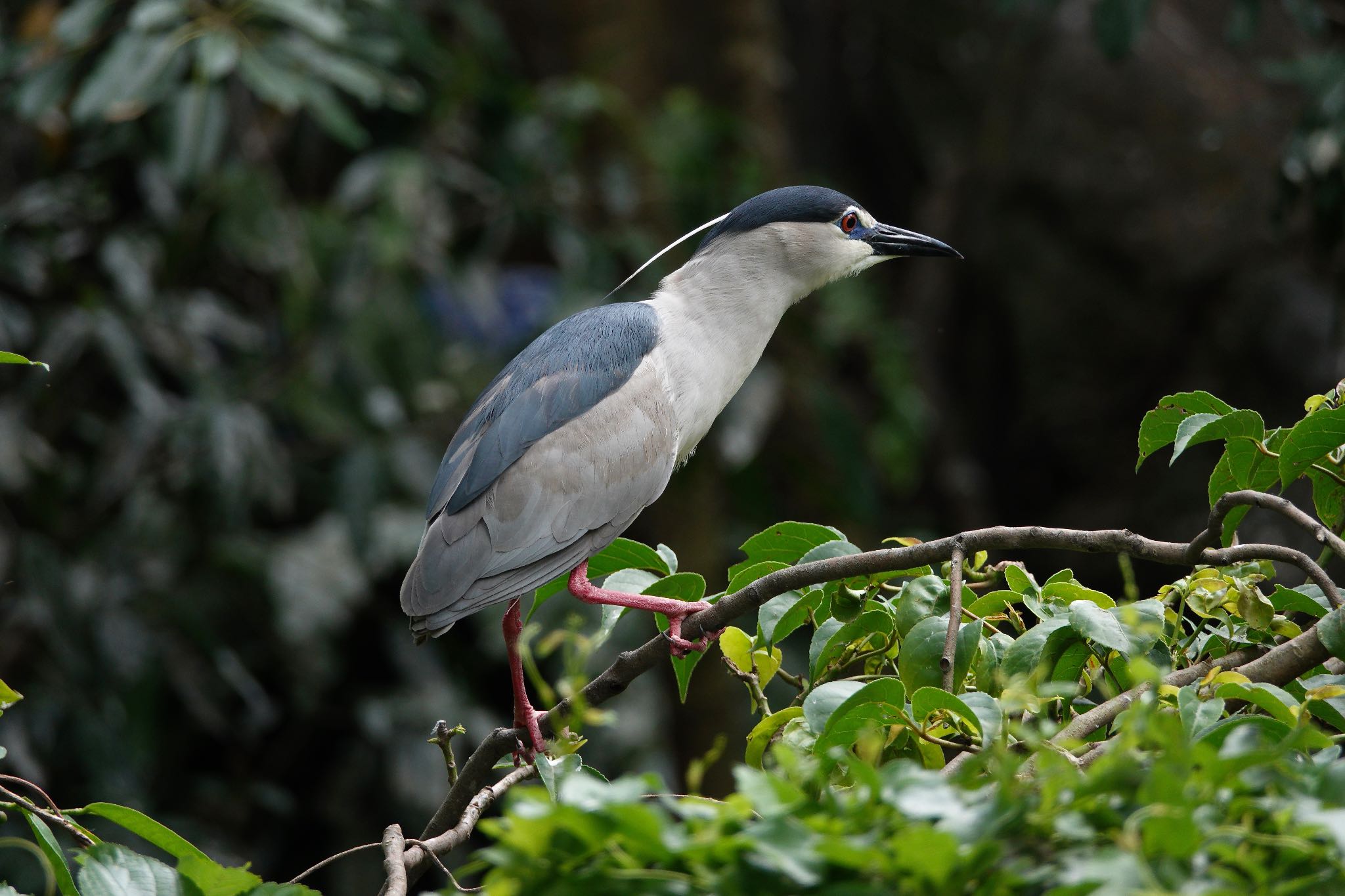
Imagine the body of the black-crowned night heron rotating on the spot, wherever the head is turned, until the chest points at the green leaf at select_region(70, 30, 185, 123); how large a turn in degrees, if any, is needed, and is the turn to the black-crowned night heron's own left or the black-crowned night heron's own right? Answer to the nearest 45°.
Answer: approximately 135° to the black-crowned night heron's own left

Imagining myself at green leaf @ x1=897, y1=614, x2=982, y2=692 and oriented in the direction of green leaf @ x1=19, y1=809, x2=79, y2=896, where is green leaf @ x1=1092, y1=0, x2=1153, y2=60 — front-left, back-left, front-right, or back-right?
back-right

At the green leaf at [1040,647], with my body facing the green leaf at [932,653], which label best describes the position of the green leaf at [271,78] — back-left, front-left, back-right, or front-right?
front-right

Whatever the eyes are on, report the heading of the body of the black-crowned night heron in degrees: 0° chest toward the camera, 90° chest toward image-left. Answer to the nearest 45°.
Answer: approximately 270°

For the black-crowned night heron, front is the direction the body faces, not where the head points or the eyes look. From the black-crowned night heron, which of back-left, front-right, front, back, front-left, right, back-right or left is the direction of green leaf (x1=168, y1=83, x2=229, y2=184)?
back-left

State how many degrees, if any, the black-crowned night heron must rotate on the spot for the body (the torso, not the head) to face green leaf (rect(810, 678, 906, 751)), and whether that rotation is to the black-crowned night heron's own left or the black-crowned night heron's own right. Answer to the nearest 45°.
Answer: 0° — it already faces it
